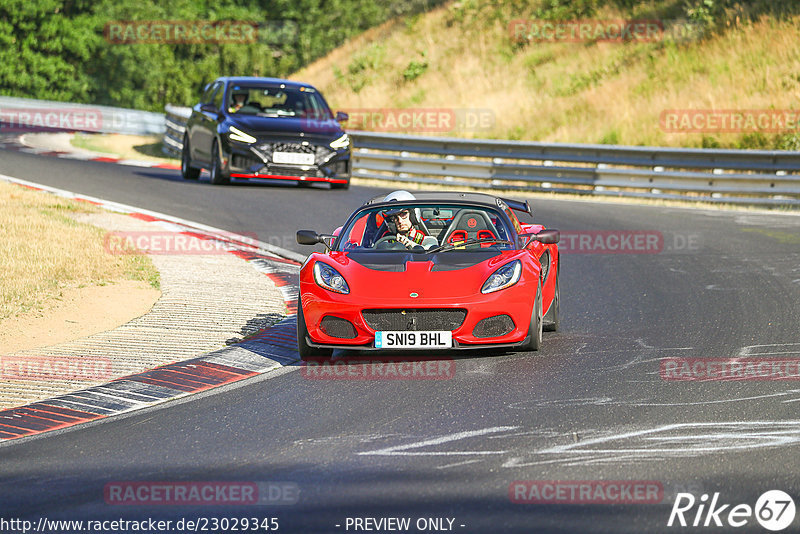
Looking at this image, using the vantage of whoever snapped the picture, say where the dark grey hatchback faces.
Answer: facing the viewer and to the right of the viewer

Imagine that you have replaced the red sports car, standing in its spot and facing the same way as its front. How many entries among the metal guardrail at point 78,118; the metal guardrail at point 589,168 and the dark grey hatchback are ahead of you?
0

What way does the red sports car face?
toward the camera

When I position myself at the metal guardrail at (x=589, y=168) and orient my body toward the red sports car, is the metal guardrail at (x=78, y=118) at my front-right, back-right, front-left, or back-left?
back-right

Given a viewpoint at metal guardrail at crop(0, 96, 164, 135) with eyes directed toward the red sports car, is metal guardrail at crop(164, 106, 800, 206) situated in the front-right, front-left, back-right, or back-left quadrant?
front-left

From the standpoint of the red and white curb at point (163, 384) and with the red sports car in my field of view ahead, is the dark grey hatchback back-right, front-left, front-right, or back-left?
front-left

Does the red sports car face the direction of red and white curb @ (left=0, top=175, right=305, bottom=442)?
no

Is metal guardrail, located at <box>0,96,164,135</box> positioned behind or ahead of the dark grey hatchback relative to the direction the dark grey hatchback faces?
behind

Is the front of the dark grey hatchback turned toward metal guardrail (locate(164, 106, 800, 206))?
no

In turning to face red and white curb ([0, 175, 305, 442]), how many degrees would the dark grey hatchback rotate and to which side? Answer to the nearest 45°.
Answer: approximately 45° to its right

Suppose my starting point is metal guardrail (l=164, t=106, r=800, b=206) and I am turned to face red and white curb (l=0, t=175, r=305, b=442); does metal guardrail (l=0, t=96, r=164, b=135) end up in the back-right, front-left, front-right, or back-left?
back-right

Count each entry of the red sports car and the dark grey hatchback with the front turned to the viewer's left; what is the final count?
0

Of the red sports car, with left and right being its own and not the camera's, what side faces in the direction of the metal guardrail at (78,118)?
back

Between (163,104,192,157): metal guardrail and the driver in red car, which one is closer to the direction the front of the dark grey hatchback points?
the driver in red car

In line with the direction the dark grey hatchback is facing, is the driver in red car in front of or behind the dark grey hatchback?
in front
